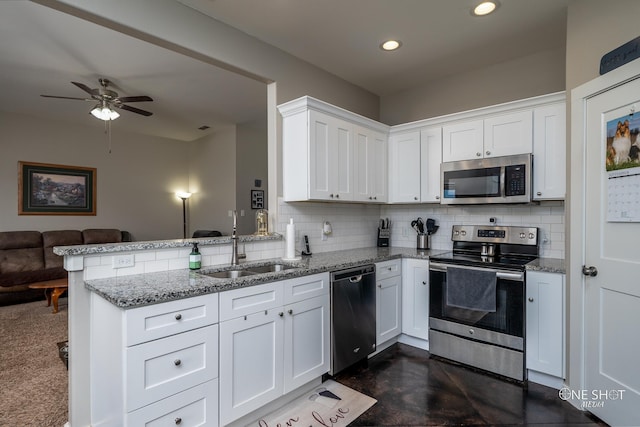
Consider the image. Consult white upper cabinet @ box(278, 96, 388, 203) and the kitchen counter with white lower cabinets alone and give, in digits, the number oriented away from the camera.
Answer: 0

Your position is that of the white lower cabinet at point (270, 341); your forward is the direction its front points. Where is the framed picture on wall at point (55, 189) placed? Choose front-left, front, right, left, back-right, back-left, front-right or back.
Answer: back

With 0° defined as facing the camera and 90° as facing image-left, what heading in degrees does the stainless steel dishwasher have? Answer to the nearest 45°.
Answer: approximately 315°

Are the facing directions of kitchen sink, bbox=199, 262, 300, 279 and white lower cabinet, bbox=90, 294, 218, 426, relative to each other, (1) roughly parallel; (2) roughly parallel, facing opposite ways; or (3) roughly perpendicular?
roughly parallel

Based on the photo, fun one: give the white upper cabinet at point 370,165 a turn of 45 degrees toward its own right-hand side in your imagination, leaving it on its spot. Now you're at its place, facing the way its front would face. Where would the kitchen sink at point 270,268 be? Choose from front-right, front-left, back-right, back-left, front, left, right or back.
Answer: front-right

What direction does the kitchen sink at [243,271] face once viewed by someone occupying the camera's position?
facing the viewer and to the right of the viewer

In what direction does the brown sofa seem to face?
toward the camera

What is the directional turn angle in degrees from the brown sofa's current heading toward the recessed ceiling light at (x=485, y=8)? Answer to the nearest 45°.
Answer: approximately 45° to its left

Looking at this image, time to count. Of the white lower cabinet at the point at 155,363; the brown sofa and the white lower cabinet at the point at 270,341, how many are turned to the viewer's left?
0
